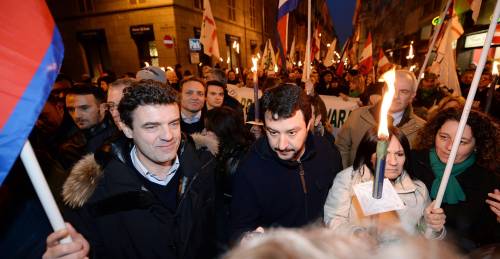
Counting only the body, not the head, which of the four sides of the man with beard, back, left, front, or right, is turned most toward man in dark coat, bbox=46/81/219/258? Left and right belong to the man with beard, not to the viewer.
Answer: right

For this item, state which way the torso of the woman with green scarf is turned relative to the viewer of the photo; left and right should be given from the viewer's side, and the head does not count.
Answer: facing the viewer and to the left of the viewer

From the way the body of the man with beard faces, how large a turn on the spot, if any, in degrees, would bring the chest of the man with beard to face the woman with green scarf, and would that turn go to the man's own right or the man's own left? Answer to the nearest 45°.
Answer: approximately 90° to the man's own left

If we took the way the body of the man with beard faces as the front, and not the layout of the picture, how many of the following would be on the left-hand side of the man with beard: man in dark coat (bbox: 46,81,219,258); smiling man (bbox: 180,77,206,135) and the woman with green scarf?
1

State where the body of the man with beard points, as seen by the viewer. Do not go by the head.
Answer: toward the camera

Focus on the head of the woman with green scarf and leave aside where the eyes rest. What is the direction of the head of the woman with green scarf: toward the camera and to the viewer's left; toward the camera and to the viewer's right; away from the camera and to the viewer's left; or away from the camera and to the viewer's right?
toward the camera and to the viewer's left

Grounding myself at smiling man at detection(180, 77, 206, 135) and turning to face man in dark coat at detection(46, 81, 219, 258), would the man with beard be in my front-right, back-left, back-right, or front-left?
front-left

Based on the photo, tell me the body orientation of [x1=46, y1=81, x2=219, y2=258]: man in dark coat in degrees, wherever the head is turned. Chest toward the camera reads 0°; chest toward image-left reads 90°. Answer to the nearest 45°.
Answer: approximately 315°

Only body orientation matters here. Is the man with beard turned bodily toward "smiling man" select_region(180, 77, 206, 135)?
no

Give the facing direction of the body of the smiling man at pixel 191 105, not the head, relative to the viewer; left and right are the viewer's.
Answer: facing the viewer

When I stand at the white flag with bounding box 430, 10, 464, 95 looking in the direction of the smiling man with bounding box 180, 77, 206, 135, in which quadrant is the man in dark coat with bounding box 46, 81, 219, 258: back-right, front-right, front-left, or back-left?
front-left

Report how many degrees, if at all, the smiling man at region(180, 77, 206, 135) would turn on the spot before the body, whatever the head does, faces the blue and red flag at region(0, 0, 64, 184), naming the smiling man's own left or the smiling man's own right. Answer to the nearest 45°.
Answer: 0° — they already face it

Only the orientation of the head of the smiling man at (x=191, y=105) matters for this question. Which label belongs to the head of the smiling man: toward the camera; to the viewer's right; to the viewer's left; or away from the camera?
toward the camera
